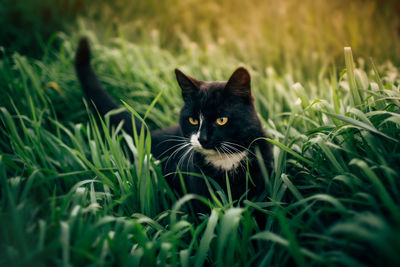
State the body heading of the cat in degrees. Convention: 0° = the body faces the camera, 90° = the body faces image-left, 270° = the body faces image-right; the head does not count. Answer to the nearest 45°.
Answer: approximately 315°
